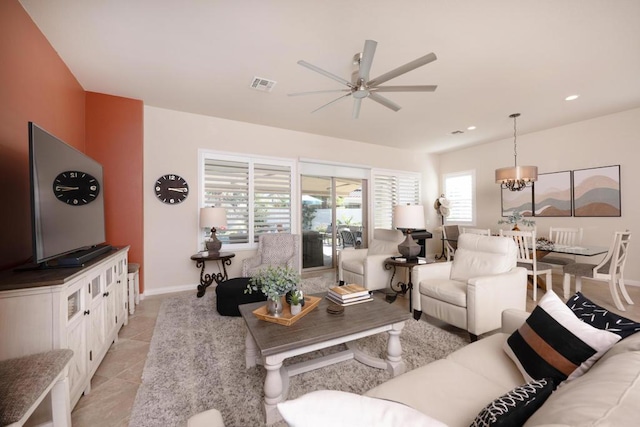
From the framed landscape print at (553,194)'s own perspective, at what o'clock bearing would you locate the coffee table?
The coffee table is roughly at 11 o'clock from the framed landscape print.

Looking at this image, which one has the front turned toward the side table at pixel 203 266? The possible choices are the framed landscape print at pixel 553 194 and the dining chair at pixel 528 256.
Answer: the framed landscape print

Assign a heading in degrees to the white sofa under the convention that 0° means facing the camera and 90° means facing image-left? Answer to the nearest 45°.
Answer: approximately 135°

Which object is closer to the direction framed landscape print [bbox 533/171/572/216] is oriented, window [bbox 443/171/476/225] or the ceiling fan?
the ceiling fan

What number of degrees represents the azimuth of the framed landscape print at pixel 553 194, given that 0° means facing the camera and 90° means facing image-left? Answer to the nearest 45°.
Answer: approximately 45°

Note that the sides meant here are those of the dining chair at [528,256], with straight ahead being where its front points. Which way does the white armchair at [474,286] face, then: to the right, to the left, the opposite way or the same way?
the opposite way

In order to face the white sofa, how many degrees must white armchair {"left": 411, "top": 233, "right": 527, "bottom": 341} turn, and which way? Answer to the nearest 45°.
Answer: approximately 45° to its left

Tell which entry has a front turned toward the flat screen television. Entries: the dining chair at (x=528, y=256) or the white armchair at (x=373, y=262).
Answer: the white armchair
